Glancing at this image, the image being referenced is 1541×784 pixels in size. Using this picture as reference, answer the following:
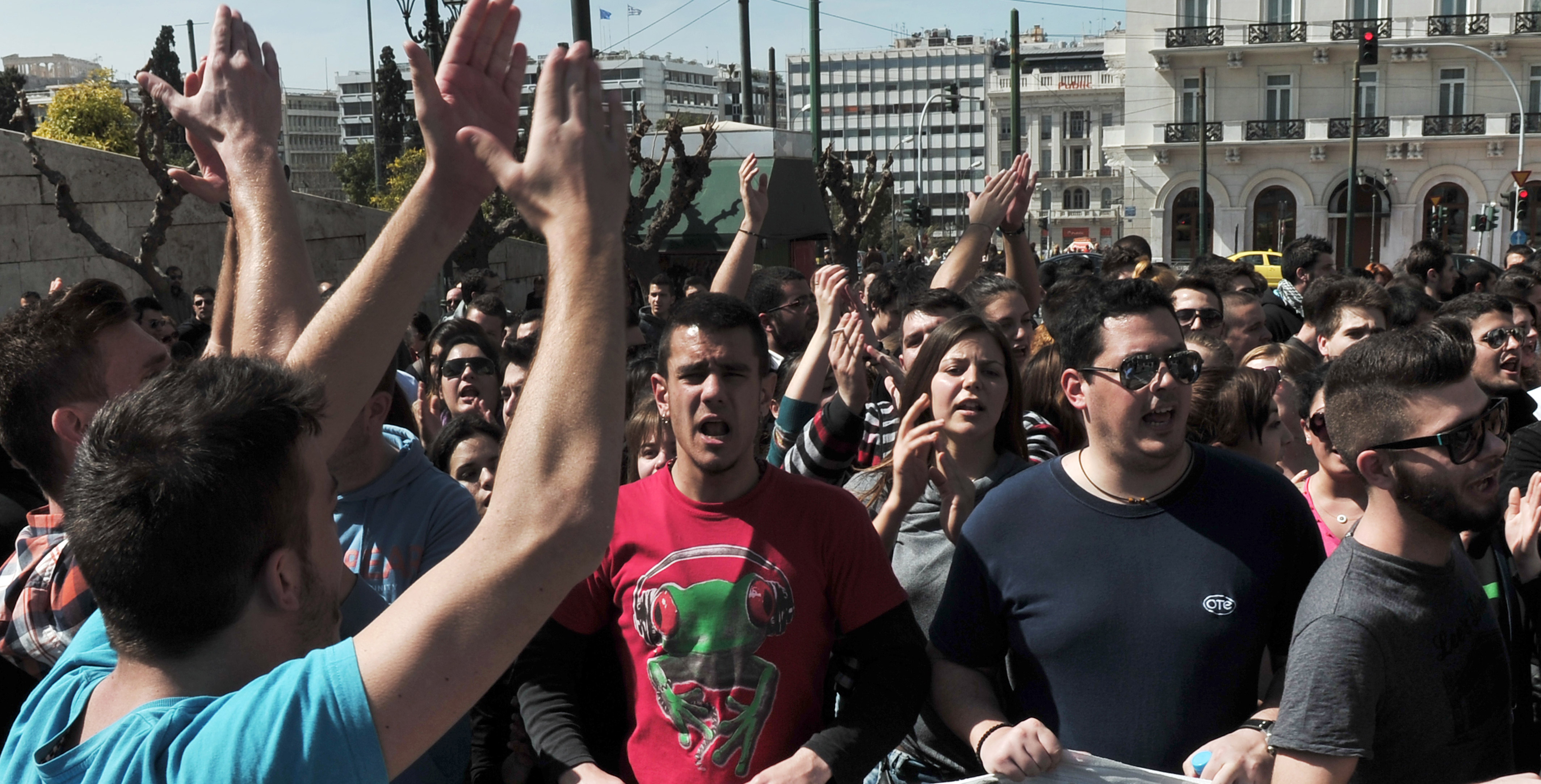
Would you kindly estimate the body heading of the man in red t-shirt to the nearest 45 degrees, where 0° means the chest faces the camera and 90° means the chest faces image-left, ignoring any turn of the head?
approximately 0°

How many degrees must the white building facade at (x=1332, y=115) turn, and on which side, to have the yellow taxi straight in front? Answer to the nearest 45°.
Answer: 0° — it already faces it

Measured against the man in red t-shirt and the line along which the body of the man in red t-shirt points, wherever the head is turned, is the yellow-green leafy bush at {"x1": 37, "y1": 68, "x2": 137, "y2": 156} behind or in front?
behind

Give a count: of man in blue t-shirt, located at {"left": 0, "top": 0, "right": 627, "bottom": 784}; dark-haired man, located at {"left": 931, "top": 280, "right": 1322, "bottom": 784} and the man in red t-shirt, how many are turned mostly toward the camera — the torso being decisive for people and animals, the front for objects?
2

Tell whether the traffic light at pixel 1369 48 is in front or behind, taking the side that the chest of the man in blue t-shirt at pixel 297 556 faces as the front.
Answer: in front

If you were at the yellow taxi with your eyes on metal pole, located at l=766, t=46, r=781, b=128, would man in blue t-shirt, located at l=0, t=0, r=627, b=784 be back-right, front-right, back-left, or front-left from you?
front-left

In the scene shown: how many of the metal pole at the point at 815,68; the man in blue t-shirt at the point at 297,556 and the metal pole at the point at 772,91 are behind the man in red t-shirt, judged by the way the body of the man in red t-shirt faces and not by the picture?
2

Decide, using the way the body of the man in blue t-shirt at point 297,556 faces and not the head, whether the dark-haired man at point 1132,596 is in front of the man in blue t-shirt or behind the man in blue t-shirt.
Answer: in front

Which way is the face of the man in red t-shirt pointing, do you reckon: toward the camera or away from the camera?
toward the camera

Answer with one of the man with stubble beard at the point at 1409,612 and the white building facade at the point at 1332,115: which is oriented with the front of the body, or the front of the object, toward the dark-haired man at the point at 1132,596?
the white building facade

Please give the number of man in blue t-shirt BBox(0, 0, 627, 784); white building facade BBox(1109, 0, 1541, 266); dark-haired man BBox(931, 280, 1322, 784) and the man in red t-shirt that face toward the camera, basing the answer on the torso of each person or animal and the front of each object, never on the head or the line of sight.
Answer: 3

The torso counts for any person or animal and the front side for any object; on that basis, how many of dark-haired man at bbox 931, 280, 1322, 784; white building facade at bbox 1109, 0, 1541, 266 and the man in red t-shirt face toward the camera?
3

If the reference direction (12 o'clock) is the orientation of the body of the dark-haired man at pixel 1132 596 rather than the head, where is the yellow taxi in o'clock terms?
The yellow taxi is roughly at 6 o'clock from the dark-haired man.

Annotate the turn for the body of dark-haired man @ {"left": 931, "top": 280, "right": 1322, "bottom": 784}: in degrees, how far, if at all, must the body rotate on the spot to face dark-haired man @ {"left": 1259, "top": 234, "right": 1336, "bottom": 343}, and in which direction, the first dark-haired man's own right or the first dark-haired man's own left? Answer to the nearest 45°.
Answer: approximately 180°

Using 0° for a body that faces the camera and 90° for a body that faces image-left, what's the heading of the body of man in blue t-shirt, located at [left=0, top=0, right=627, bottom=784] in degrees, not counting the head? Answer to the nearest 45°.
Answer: approximately 225°

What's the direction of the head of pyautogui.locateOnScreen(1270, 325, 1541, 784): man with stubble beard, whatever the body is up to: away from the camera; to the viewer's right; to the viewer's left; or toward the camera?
to the viewer's right

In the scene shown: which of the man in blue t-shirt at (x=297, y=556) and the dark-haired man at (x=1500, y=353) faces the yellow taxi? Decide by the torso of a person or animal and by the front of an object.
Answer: the man in blue t-shirt

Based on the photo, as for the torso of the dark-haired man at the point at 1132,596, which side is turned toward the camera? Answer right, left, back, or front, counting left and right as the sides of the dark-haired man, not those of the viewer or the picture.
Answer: front

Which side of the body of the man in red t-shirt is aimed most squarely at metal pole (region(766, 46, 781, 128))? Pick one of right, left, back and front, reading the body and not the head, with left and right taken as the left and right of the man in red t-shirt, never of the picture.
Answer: back

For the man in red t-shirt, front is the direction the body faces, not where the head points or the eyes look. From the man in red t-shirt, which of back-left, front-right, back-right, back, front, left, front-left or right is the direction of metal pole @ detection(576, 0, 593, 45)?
back

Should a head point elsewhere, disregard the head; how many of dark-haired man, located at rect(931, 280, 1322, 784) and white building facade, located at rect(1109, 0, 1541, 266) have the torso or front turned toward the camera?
2

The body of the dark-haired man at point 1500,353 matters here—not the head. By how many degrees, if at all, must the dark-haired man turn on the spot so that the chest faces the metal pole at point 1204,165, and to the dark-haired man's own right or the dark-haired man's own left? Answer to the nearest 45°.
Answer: approximately 135° to the dark-haired man's own left
